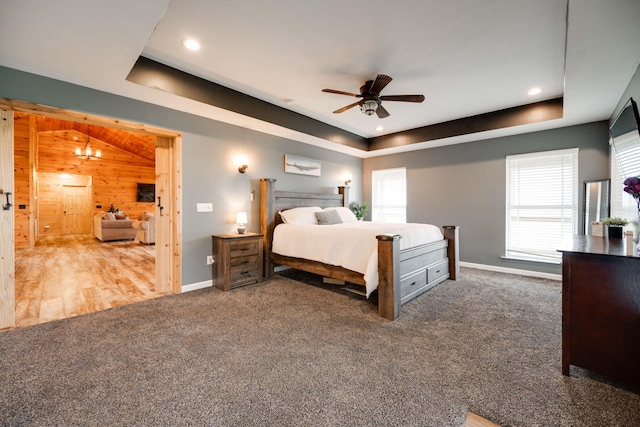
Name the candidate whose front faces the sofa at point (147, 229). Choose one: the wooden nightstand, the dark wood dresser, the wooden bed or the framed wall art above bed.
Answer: the dark wood dresser

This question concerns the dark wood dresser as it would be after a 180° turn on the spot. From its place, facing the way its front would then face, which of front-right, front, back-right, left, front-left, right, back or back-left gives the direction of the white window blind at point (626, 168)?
left

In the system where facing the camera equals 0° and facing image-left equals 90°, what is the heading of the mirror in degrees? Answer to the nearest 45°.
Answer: approximately 45°

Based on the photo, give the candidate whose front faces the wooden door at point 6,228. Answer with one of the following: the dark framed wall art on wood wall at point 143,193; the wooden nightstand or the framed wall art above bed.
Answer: the dark framed wall art on wood wall

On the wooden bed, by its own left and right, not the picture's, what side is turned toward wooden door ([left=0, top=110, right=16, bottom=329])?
right

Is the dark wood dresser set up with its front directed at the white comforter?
yes

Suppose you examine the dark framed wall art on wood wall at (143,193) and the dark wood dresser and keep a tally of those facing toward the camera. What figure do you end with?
1

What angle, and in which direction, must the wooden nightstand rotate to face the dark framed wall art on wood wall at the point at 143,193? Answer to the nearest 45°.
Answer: approximately 180°

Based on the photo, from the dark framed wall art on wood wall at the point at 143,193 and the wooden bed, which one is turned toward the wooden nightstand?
the dark framed wall art on wood wall

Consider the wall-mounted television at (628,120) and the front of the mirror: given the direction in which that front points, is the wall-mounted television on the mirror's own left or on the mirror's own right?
on the mirror's own left

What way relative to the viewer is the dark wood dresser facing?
to the viewer's left
